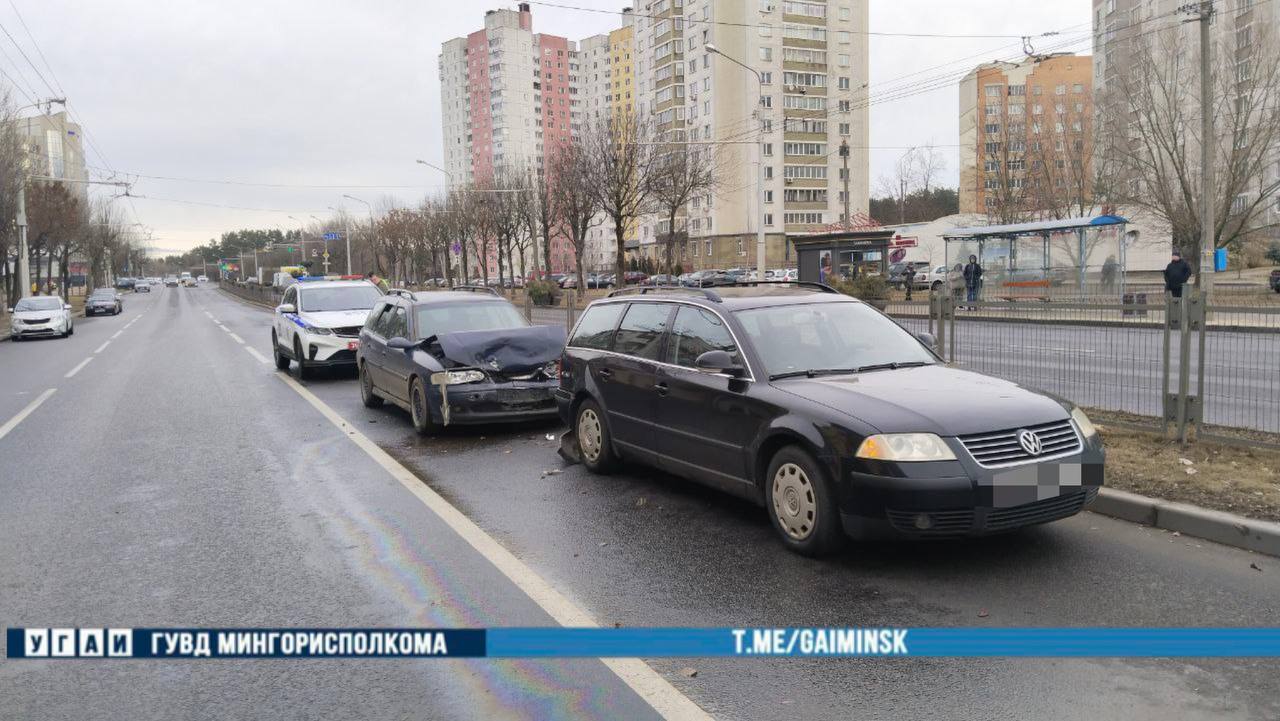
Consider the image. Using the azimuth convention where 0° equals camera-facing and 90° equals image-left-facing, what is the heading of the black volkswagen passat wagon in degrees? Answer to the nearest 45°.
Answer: approximately 315°

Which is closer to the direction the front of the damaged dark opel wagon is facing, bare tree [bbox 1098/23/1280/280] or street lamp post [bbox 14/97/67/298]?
the bare tree

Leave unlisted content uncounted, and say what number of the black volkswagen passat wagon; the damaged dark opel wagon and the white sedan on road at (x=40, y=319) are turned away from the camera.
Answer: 0

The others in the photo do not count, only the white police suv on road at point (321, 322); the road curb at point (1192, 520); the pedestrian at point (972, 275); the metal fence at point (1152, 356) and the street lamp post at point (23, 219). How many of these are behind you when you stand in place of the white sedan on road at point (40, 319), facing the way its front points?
1

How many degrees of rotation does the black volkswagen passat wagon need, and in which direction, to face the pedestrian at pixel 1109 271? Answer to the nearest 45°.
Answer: approximately 135° to its left

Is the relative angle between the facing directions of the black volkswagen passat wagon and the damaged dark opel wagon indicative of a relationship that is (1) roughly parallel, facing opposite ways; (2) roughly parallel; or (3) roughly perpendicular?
roughly parallel

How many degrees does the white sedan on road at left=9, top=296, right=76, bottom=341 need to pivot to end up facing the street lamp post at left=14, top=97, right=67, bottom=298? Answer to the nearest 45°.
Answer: approximately 180°

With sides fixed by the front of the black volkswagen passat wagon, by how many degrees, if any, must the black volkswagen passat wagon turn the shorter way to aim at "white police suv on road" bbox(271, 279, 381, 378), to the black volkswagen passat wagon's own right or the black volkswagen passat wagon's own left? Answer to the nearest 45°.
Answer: approximately 180°

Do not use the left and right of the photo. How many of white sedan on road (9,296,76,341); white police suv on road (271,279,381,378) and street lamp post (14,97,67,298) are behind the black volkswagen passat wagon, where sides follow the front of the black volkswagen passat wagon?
3

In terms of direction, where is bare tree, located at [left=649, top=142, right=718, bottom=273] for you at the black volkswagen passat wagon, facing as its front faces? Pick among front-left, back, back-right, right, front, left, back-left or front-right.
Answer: back-left

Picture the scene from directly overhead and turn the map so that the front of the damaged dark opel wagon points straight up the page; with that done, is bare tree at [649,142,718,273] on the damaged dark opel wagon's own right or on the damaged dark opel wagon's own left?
on the damaged dark opel wagon's own left

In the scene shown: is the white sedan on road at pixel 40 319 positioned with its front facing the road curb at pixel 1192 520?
yes

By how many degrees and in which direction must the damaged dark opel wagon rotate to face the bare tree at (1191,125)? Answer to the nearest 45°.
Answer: approximately 90° to its left

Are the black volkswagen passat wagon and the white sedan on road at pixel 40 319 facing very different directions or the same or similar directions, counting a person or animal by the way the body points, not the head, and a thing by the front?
same or similar directions

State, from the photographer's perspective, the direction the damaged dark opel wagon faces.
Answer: facing the viewer and to the right of the viewer

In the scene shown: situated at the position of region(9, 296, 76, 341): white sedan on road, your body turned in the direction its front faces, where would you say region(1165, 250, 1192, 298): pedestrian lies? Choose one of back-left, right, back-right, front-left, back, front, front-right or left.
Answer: front-left

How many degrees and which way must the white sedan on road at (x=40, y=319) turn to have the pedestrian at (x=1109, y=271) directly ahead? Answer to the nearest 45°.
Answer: approximately 45° to its left

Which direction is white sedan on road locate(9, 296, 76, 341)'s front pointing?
toward the camera
